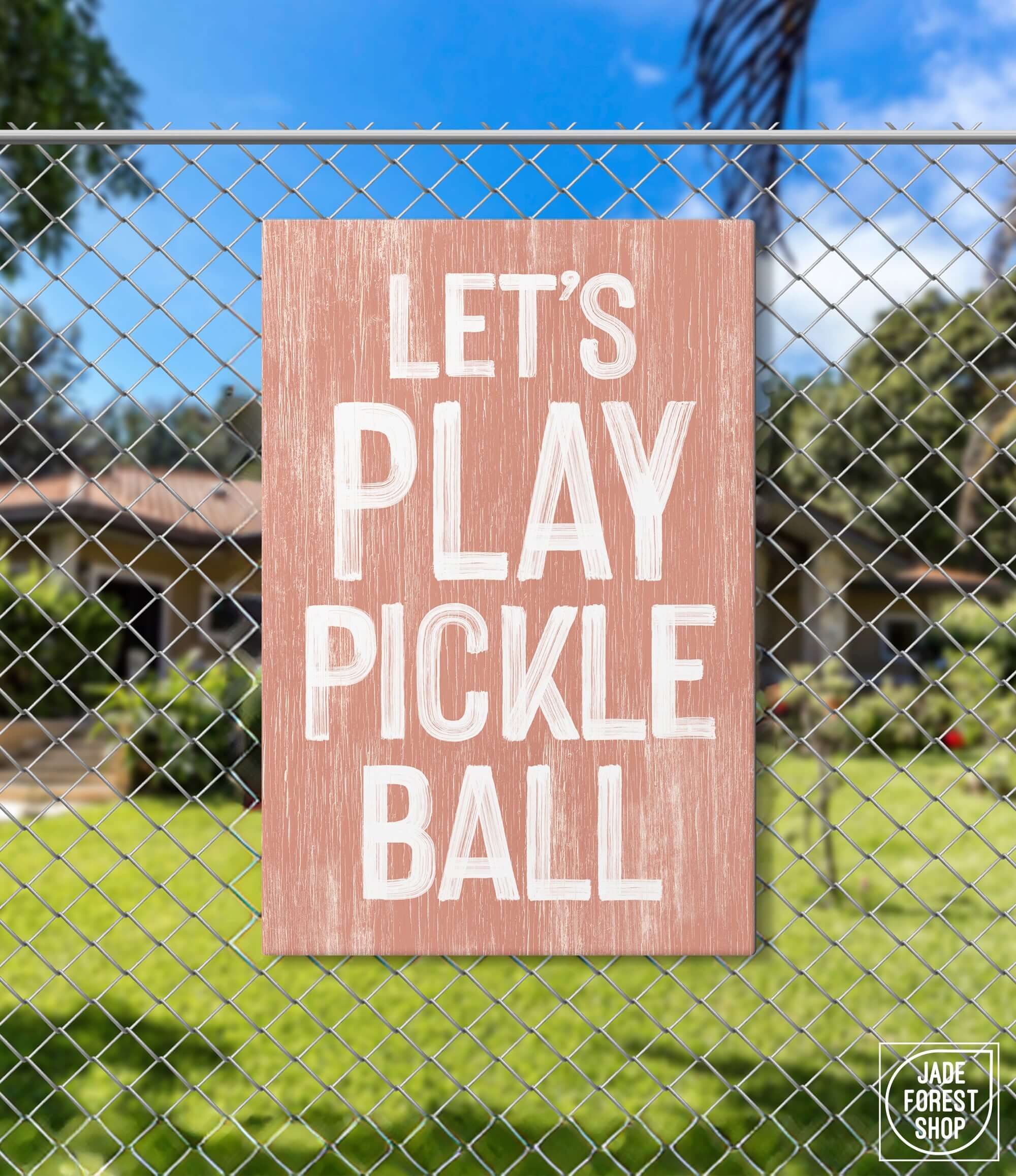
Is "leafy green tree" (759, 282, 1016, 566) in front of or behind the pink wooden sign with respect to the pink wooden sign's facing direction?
behind

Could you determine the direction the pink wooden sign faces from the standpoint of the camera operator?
facing the viewer

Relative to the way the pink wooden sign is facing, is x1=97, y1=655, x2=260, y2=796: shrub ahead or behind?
behind

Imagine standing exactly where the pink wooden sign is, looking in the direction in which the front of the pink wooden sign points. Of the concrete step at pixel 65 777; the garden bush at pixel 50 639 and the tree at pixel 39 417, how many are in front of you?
0

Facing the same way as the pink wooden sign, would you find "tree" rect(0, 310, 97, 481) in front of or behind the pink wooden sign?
behind

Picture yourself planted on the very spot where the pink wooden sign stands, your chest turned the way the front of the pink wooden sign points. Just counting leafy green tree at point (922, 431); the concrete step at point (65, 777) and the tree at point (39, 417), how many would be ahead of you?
0
